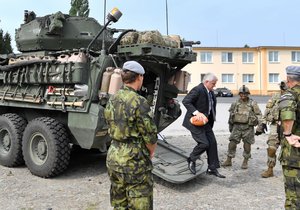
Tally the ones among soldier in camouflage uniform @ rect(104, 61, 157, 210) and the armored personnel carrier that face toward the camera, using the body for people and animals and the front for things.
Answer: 0

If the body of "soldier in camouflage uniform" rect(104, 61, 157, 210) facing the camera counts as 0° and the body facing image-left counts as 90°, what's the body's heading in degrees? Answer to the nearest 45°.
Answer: approximately 225°

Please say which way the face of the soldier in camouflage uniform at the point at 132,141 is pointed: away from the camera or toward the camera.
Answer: away from the camera

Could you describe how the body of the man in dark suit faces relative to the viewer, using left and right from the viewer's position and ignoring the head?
facing the viewer and to the right of the viewer

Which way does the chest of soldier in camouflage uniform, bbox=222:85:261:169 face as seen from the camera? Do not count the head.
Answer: toward the camera

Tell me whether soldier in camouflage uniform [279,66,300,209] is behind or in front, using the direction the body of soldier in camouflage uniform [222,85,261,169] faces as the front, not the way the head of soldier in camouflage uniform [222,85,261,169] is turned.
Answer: in front

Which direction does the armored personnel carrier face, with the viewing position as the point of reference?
facing away from the viewer and to the left of the viewer

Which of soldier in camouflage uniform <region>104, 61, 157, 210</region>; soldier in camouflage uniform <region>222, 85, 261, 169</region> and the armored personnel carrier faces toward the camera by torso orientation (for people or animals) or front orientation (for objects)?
soldier in camouflage uniform <region>222, 85, 261, 169</region>

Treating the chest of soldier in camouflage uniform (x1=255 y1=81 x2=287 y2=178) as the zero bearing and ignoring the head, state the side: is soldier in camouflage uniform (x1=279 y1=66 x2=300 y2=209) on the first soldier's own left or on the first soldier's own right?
on the first soldier's own left

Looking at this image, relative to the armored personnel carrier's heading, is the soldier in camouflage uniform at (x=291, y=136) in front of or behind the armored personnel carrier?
behind

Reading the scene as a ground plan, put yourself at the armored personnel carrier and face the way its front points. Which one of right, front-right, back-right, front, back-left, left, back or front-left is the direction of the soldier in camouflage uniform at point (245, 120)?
back-right

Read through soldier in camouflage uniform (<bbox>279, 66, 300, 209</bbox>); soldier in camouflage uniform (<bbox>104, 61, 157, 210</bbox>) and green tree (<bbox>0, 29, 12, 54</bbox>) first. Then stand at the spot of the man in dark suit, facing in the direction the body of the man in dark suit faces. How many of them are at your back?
1

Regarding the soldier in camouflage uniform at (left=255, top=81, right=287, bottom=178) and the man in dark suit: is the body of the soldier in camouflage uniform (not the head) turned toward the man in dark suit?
yes

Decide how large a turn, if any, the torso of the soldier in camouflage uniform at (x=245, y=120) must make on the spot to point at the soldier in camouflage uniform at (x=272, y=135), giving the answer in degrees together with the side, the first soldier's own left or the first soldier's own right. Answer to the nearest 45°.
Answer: approximately 45° to the first soldier's own left

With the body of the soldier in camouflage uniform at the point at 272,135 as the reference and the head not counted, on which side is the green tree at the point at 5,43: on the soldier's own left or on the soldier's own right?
on the soldier's own right

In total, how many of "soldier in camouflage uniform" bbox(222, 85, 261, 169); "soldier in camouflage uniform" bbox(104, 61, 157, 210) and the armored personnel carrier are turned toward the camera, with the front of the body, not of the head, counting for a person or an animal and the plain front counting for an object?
1

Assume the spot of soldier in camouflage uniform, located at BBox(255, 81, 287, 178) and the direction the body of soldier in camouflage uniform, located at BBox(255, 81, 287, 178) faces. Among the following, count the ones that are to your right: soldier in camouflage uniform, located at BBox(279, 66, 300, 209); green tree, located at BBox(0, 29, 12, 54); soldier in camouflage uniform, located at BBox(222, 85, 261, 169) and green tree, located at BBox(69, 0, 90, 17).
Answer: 3

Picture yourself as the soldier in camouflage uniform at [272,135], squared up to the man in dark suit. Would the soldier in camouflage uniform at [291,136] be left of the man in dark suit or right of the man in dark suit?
left

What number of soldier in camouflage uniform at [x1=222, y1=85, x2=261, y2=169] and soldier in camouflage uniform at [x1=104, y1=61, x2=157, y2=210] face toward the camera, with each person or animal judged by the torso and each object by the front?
1
